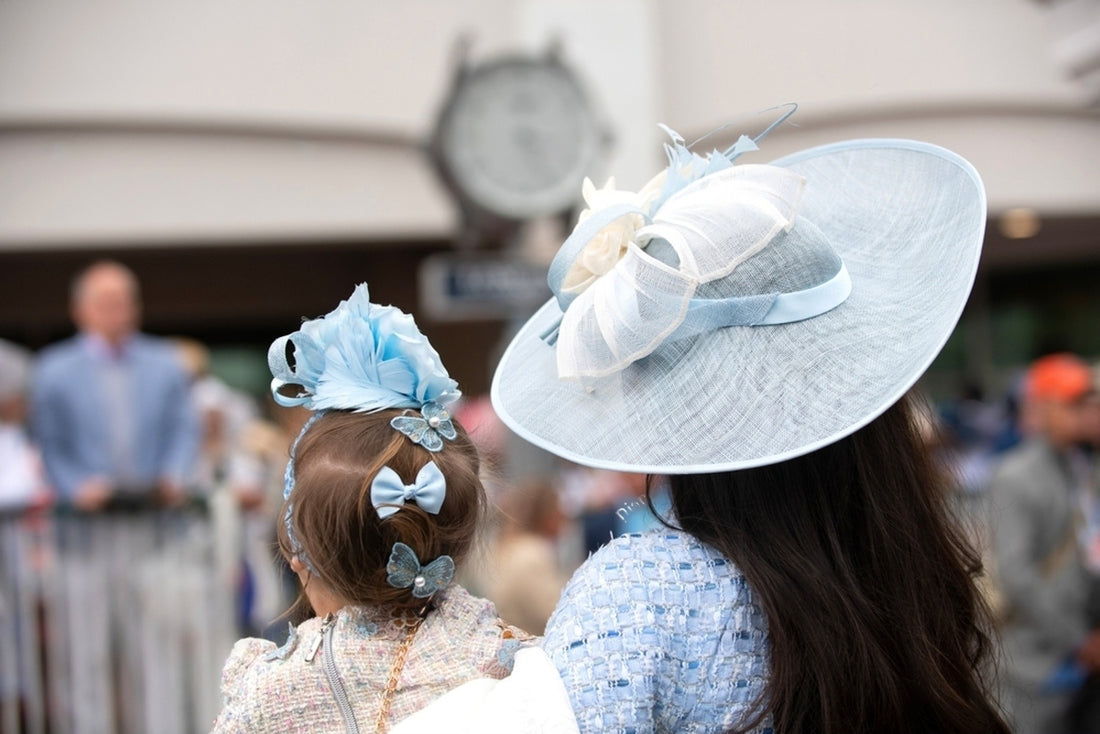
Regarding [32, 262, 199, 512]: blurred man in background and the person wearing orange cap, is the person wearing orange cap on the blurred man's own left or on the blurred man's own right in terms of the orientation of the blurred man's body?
on the blurred man's own left

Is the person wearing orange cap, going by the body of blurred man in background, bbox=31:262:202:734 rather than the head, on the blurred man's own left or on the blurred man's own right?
on the blurred man's own left

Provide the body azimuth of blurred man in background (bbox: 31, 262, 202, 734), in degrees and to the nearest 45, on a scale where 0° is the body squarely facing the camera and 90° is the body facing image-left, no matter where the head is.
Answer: approximately 0°
